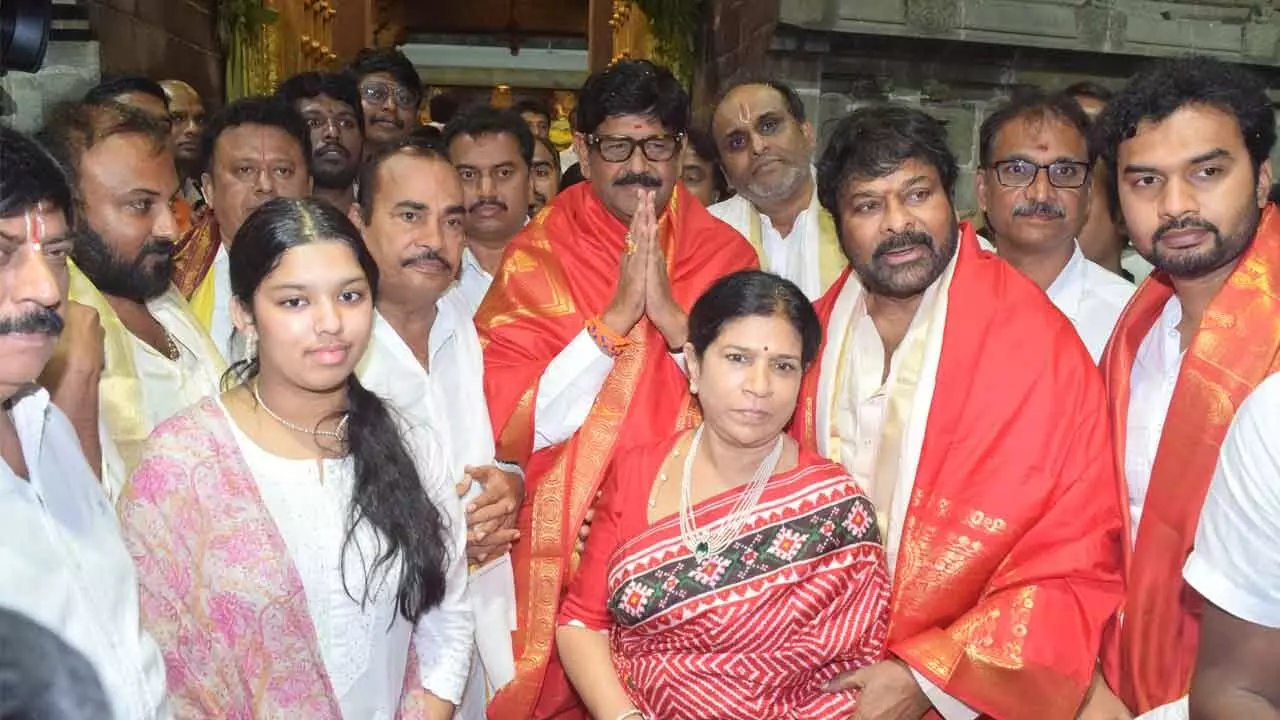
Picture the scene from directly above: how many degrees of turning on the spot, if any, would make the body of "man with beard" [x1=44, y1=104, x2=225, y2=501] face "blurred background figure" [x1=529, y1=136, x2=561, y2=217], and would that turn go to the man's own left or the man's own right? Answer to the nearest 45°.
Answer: approximately 90° to the man's own left

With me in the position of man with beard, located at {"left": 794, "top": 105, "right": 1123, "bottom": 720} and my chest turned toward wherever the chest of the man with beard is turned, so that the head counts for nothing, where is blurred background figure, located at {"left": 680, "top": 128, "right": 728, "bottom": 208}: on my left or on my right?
on my right

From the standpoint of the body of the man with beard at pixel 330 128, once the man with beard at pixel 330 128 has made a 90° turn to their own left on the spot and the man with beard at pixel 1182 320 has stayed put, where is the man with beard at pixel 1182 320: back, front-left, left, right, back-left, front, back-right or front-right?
front-right

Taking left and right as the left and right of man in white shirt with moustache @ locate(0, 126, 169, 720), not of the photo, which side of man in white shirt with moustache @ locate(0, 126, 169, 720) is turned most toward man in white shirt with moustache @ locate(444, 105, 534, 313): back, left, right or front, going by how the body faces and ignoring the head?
left

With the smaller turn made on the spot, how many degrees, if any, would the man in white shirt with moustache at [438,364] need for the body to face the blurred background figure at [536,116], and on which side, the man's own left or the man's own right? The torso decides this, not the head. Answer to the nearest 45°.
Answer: approximately 135° to the man's own left

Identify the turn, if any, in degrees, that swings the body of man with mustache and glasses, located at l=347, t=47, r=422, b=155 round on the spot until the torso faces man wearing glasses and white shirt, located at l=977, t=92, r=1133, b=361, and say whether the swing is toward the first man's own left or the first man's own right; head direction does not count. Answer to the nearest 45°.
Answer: approximately 45° to the first man's own left

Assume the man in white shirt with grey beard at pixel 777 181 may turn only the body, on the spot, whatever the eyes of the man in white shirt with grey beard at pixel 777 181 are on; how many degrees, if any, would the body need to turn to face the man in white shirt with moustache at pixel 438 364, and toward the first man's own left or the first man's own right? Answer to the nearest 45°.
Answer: approximately 45° to the first man's own right

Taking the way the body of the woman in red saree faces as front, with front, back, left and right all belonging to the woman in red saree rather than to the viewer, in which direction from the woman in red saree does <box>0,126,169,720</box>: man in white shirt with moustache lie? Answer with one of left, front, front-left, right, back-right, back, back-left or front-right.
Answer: front-right

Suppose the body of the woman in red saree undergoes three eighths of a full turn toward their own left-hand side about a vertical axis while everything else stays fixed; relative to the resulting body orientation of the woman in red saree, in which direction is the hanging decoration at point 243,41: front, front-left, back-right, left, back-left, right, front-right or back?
left

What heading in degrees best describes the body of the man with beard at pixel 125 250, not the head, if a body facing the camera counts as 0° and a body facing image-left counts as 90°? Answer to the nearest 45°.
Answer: approximately 315°
